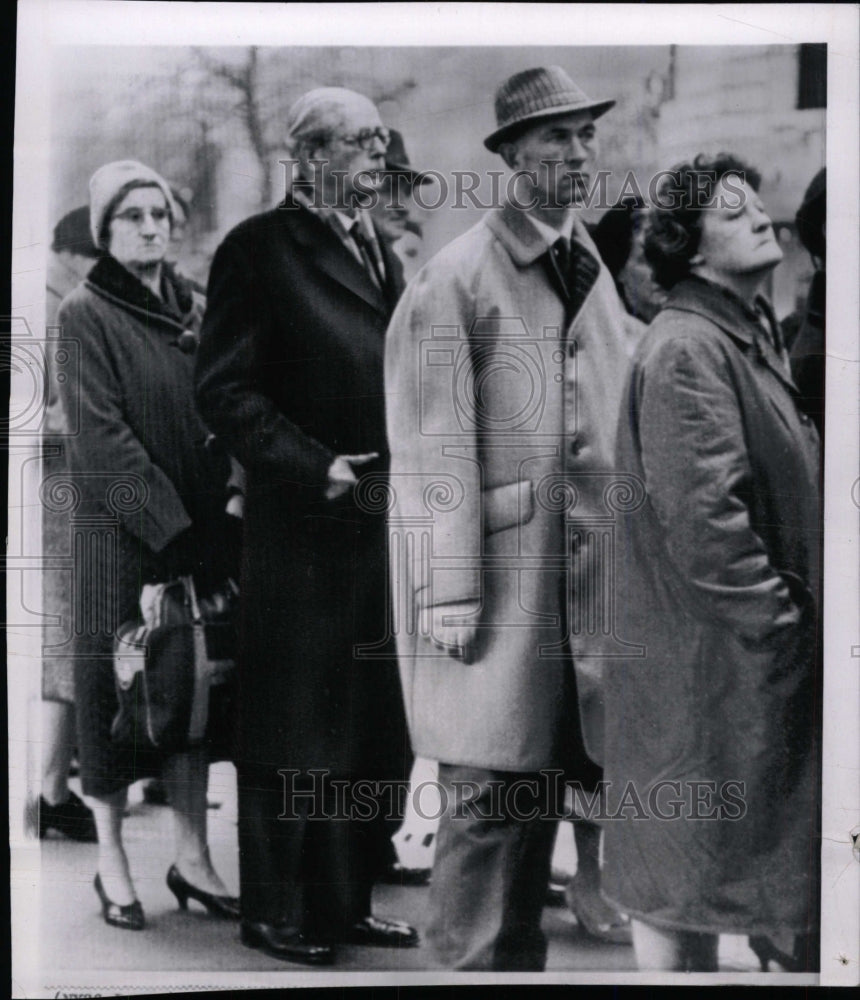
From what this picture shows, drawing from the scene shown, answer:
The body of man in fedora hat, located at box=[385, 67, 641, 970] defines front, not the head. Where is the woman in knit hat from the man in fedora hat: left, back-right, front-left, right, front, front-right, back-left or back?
back-right

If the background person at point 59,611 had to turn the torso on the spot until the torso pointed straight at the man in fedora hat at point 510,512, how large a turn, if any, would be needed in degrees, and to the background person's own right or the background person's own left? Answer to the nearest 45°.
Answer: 0° — they already face them

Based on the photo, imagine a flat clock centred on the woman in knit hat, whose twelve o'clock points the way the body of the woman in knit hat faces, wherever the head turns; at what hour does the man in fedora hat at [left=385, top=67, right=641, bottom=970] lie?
The man in fedora hat is roughly at 11 o'clock from the woman in knit hat.

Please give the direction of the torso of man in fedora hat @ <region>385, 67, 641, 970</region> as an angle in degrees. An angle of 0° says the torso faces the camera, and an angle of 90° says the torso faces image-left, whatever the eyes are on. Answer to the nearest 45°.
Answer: approximately 315°

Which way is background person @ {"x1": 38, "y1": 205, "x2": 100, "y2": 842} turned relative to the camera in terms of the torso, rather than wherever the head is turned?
to the viewer's right

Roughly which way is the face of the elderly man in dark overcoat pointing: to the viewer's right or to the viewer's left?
to the viewer's right
